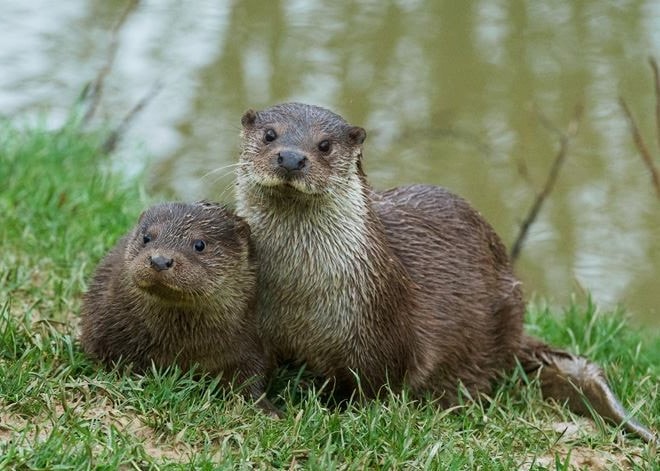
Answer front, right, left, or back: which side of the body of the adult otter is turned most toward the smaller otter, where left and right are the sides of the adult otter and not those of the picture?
front

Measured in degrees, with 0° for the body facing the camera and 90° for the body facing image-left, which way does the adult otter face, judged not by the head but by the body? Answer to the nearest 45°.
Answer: approximately 45°
